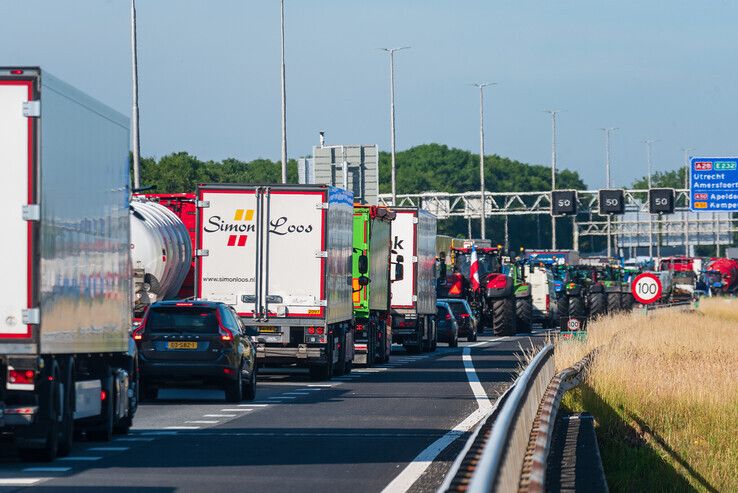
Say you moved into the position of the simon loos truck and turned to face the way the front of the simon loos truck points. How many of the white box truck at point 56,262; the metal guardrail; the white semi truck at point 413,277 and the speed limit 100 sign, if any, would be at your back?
2

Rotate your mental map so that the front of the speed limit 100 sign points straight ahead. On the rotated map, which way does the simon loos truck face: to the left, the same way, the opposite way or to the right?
the opposite way

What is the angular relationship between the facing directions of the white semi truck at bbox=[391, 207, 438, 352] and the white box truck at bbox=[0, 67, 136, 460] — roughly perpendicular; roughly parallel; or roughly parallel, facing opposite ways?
roughly parallel

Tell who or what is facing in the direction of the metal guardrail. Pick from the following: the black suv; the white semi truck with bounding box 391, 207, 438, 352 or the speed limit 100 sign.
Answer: the speed limit 100 sign

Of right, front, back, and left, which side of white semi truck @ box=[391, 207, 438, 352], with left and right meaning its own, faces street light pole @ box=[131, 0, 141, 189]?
left

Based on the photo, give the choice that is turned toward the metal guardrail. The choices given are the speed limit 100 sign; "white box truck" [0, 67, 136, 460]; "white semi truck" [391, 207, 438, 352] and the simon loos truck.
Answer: the speed limit 100 sign

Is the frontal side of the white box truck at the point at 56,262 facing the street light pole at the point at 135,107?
yes

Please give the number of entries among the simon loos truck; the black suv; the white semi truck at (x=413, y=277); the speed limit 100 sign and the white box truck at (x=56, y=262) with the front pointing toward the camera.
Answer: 1

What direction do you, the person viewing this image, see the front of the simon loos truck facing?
facing away from the viewer

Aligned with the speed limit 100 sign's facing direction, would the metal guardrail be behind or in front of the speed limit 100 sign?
in front

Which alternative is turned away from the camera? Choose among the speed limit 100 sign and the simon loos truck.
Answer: the simon loos truck

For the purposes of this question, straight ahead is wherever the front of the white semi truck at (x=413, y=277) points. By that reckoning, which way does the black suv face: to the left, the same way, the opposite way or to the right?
the same way

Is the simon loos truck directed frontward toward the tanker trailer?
no

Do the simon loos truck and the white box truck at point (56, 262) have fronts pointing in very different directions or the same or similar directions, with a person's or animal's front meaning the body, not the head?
same or similar directions

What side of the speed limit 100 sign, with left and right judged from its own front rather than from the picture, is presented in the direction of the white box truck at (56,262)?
front

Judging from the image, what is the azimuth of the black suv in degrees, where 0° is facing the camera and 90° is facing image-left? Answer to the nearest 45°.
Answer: approximately 180°

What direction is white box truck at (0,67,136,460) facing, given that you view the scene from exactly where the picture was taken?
facing away from the viewer

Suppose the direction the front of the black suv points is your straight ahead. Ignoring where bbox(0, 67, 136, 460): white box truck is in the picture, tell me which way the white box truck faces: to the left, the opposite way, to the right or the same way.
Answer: the same way

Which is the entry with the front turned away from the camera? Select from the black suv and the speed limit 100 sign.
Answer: the black suv

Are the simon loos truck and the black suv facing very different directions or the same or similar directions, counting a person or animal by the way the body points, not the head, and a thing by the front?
same or similar directions
